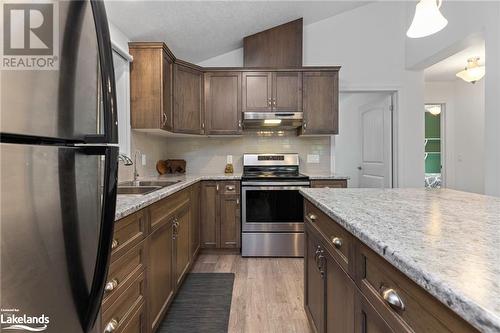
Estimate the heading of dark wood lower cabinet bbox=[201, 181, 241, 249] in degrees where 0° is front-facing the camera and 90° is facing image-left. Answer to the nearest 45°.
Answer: approximately 0°

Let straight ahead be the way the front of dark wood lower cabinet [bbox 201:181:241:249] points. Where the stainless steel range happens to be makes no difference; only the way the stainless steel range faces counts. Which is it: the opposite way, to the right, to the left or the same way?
the same way

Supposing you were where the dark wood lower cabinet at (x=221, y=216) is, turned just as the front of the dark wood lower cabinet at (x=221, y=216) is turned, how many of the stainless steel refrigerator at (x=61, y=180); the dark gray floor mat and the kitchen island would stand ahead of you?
3

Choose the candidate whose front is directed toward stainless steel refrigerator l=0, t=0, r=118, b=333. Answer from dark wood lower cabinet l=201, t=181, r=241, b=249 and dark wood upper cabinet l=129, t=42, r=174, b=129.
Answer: the dark wood lower cabinet

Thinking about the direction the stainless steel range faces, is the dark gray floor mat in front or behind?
in front

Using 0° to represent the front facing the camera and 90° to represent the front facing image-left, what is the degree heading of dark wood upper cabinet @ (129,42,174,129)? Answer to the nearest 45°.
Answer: approximately 270°

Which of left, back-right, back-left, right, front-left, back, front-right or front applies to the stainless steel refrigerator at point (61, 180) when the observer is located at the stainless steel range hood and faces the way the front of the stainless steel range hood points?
front

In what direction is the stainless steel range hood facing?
toward the camera

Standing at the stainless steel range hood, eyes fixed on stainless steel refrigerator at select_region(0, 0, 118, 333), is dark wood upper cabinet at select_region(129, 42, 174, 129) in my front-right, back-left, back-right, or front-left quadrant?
front-right

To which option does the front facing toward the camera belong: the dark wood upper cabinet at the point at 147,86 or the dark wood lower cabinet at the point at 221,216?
the dark wood lower cabinet

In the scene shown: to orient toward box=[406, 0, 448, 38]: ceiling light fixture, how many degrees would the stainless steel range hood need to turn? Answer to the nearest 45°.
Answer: approximately 45° to its left

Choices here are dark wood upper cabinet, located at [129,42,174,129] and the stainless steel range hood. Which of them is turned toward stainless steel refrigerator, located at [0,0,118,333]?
the stainless steel range hood

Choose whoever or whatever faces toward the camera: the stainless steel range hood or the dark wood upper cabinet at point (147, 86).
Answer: the stainless steel range hood

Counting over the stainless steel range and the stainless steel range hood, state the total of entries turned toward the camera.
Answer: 2

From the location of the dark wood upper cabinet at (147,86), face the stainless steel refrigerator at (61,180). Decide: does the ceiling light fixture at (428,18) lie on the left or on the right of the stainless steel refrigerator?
left
